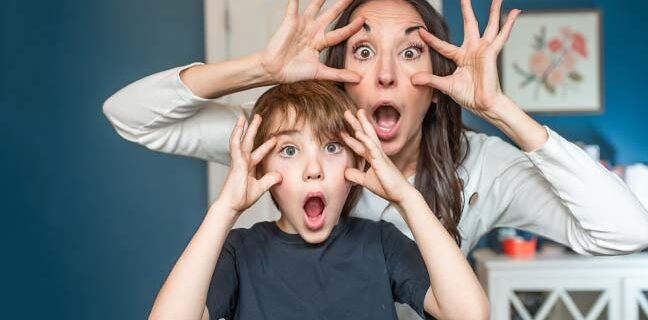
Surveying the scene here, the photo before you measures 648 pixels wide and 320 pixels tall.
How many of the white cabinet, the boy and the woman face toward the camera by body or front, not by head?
3

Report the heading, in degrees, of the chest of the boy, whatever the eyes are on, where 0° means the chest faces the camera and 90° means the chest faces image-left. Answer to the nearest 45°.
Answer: approximately 0°

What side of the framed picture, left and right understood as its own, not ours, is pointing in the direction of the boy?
front

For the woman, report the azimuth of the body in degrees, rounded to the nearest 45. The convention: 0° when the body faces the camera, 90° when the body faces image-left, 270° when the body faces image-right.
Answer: approximately 0°

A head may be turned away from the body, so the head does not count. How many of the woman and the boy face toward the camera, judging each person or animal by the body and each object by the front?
2
